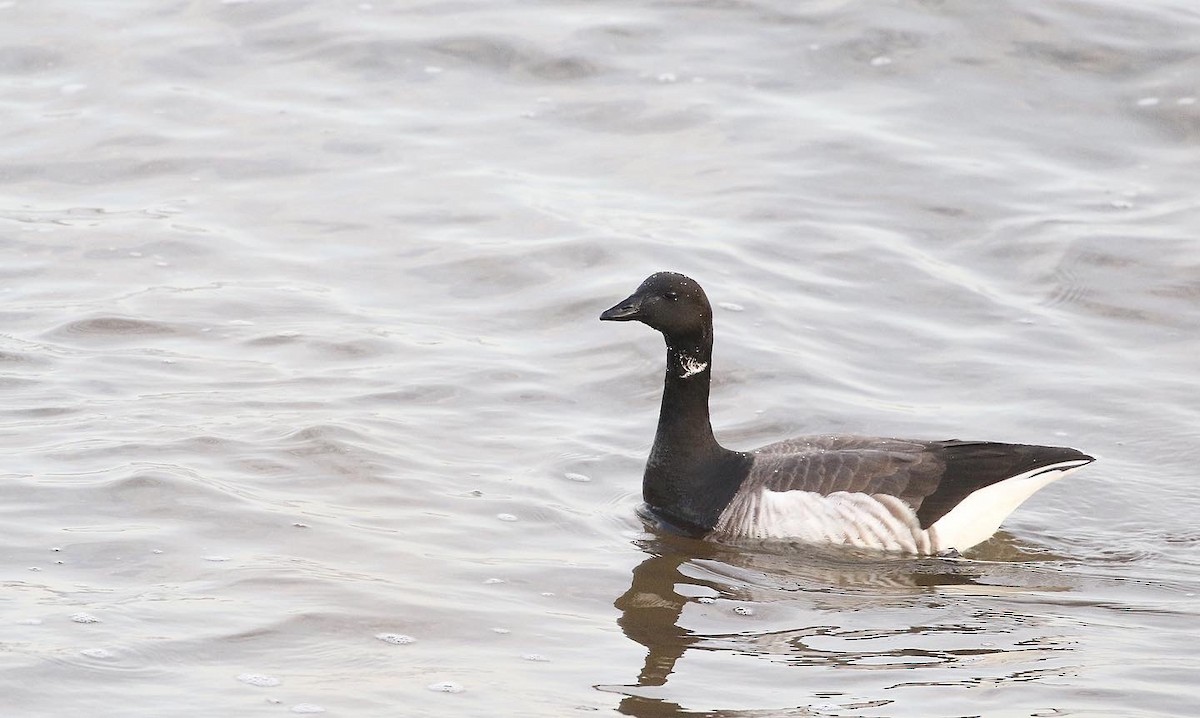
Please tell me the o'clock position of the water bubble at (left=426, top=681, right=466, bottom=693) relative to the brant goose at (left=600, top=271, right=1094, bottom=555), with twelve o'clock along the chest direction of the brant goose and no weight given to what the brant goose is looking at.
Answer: The water bubble is roughly at 10 o'clock from the brant goose.

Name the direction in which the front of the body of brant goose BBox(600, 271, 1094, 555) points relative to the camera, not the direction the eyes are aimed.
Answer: to the viewer's left

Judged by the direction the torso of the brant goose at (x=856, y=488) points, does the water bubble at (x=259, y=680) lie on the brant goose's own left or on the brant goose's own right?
on the brant goose's own left

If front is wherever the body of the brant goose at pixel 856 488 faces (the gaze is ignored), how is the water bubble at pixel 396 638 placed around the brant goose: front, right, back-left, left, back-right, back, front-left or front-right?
front-left
